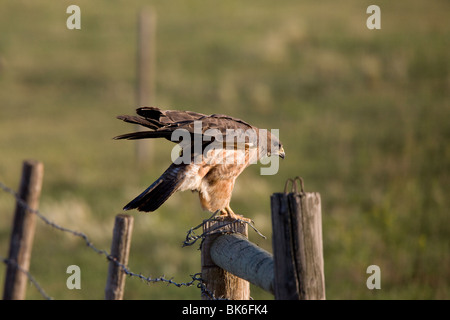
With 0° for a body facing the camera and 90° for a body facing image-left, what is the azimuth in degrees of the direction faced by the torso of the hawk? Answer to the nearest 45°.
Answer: approximately 270°

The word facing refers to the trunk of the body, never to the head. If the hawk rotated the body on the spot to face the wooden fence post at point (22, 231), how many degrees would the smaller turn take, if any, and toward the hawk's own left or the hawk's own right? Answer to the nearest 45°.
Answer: approximately 135° to the hawk's own left
